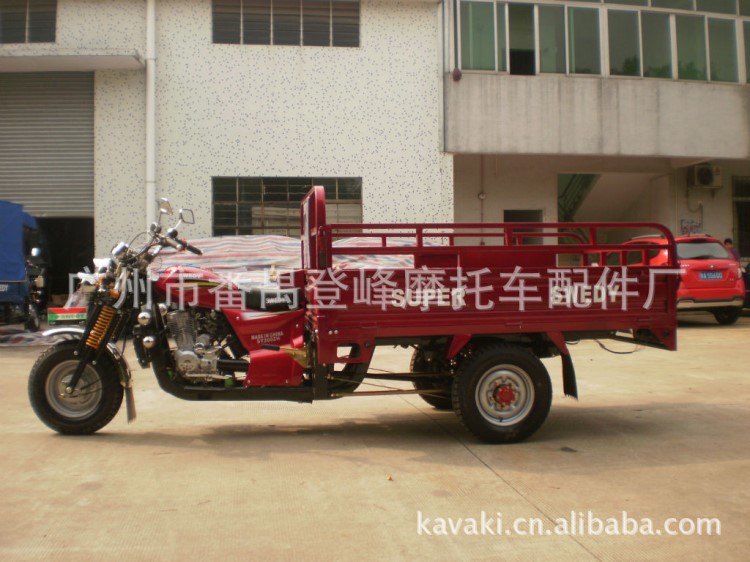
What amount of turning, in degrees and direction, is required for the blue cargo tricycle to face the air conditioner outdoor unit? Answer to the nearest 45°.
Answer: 0° — it already faces it

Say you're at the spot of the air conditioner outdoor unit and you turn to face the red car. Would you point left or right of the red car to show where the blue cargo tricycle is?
right

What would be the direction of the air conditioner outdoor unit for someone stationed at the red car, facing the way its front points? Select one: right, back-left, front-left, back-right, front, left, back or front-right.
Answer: front-right

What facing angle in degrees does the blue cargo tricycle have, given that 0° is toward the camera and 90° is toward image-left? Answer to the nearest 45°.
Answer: approximately 270°

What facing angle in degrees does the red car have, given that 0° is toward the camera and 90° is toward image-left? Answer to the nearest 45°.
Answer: approximately 135°

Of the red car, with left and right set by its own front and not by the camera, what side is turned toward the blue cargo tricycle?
left

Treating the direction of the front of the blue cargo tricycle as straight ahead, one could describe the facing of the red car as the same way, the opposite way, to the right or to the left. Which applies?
to the left

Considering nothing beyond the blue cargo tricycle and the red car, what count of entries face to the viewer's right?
1
